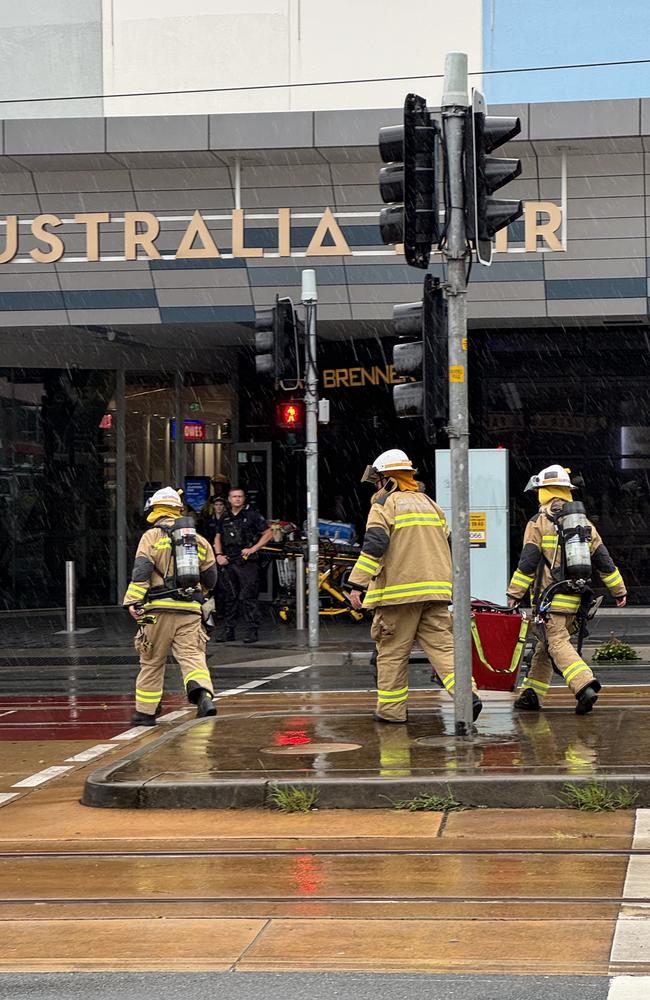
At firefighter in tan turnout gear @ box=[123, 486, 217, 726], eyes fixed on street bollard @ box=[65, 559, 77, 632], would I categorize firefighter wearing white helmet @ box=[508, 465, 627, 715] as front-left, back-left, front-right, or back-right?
back-right

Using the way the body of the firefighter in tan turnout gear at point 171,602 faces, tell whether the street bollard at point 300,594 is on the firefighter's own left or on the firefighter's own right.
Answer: on the firefighter's own right

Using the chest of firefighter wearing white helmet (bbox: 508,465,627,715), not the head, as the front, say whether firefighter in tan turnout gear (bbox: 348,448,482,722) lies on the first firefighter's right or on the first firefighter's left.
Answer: on the first firefighter's left

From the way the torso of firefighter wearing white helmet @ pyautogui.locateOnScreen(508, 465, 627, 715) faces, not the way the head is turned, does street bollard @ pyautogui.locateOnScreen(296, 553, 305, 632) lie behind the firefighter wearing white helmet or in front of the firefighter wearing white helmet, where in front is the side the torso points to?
in front

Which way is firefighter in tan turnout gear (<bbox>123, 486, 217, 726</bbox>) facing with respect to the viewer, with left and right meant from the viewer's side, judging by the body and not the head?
facing away from the viewer and to the left of the viewer

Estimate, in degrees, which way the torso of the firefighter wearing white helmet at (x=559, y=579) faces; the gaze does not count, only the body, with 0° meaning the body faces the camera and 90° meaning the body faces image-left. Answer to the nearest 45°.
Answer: approximately 135°

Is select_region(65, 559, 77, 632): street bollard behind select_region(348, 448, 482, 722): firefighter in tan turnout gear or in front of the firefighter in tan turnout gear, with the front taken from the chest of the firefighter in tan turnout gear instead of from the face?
in front

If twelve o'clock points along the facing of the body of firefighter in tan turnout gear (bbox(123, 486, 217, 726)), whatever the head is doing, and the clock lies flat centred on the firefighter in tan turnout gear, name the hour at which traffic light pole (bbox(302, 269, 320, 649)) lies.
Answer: The traffic light pole is roughly at 2 o'clock from the firefighter in tan turnout gear.

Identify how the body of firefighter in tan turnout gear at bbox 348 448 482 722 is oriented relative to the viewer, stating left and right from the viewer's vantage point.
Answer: facing away from the viewer and to the left of the viewer

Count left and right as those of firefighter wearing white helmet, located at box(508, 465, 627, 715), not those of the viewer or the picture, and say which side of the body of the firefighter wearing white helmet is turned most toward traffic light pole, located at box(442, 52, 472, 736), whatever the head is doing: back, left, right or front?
left
